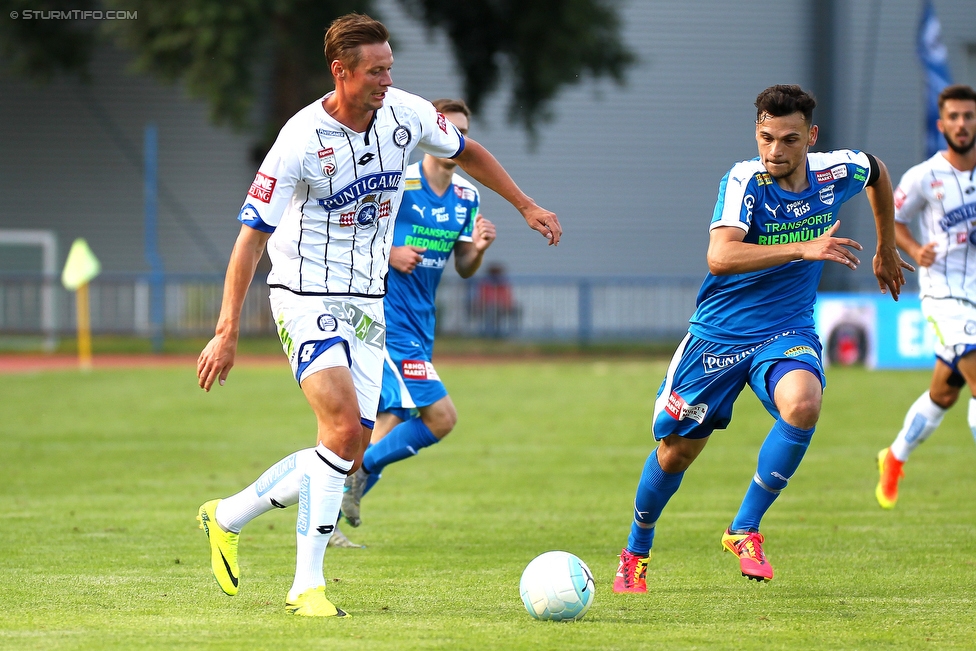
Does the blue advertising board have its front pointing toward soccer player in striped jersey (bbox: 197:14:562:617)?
yes

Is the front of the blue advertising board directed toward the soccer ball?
yes

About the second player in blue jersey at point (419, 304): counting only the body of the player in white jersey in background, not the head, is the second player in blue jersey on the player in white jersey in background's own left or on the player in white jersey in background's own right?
on the player in white jersey in background's own right

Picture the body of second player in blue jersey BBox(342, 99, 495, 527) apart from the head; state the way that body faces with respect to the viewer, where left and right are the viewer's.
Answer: facing the viewer and to the right of the viewer

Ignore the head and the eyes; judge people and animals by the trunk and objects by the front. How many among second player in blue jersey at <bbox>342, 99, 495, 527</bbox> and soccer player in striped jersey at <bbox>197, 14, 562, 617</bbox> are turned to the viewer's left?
0

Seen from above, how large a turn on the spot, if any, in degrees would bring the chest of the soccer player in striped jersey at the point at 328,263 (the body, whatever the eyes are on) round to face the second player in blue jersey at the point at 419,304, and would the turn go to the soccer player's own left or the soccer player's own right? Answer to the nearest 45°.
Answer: approximately 135° to the soccer player's own left

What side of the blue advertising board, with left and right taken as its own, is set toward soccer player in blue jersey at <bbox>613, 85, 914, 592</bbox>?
front

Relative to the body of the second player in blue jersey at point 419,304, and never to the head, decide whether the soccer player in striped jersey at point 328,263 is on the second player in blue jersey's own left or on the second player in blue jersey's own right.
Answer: on the second player in blue jersey's own right

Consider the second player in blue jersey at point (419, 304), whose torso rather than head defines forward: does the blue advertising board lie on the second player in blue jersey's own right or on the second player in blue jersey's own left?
on the second player in blue jersey's own left
